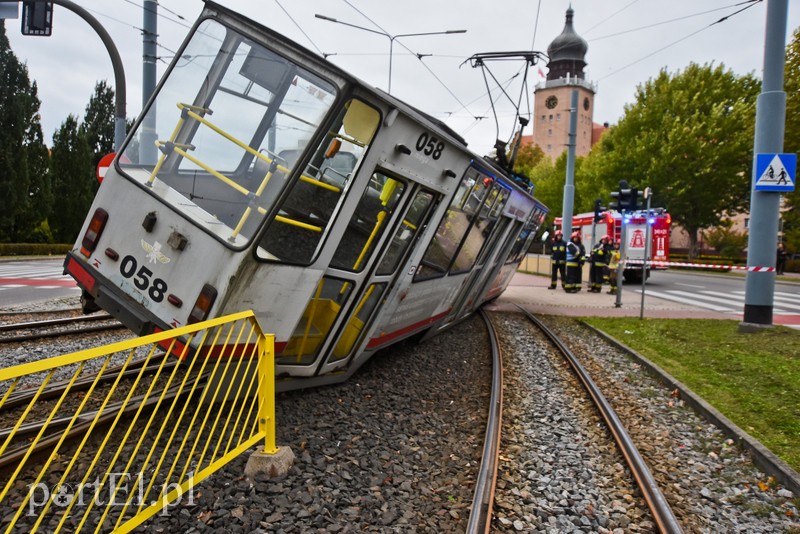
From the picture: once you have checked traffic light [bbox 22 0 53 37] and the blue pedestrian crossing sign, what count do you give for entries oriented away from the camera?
1

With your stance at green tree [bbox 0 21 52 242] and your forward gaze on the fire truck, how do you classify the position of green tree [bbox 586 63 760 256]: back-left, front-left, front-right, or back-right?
front-left

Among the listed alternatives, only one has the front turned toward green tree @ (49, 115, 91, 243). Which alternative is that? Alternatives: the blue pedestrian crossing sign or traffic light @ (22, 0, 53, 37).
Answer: the traffic light

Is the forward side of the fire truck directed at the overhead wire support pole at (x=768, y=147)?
no

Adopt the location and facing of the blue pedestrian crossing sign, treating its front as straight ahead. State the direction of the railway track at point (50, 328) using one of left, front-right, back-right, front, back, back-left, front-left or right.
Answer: front-right

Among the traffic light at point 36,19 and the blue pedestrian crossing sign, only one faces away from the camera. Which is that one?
the traffic light

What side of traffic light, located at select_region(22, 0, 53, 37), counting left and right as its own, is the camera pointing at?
back

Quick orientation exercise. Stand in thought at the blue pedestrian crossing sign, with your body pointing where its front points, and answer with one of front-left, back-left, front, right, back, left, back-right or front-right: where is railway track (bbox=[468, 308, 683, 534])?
front

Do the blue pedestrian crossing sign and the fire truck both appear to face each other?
no

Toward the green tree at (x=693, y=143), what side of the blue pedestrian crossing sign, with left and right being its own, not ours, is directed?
back

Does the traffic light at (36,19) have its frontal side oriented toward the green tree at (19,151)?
yes

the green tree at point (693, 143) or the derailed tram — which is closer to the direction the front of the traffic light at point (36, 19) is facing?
the green tree

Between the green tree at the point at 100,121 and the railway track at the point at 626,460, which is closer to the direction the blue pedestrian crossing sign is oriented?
the railway track

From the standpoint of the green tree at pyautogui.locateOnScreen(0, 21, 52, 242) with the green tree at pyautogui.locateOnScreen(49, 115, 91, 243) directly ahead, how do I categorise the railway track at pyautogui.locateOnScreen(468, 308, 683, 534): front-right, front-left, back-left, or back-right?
back-right

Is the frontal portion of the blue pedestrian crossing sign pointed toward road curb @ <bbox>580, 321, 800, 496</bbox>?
yes
